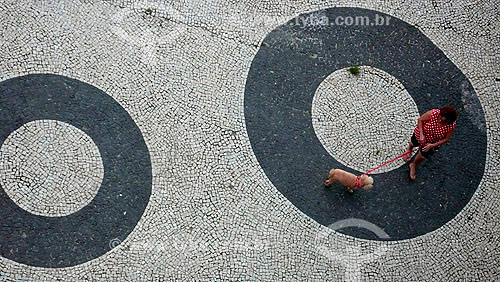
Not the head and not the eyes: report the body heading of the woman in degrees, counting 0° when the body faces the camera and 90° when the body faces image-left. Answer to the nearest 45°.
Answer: approximately 45°

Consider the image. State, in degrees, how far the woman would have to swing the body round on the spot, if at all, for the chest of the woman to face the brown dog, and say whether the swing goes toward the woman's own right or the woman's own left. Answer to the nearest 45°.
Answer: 0° — they already face it
